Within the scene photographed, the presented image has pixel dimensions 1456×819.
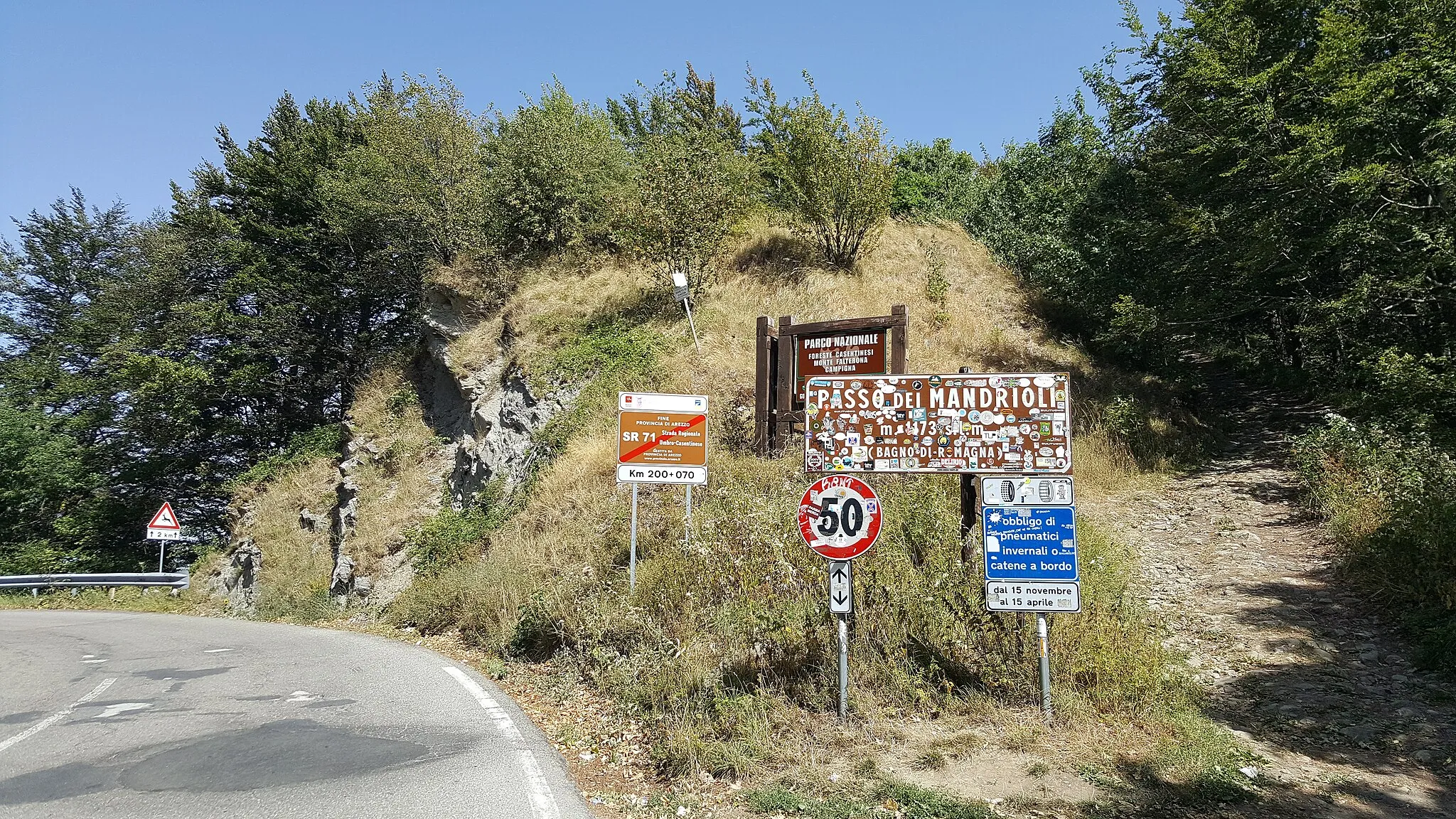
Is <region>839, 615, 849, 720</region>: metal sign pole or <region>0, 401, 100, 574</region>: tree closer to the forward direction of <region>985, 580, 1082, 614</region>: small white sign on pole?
the metal sign pole

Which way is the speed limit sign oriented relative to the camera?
toward the camera

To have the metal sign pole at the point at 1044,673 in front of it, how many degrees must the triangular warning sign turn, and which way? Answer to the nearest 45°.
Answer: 0° — it already faces it

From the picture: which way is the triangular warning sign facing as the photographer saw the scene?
facing the viewer

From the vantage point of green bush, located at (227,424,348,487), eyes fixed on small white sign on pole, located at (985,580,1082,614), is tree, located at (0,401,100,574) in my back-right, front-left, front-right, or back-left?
back-right

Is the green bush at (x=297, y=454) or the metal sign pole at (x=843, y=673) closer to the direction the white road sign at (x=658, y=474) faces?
the metal sign pole

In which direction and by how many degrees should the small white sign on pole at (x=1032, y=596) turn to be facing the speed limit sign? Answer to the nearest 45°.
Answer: approximately 90° to its right

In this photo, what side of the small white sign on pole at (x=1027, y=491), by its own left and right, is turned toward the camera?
front

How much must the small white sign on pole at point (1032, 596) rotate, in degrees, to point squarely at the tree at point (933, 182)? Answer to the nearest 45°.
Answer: approximately 180°

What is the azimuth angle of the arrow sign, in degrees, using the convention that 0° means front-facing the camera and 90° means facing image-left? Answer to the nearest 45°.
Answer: approximately 0°

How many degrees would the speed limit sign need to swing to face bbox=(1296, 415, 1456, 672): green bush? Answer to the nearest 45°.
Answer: approximately 135° to its left

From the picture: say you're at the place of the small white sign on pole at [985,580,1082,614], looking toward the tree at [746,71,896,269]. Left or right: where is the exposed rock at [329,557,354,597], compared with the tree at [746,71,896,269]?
left
